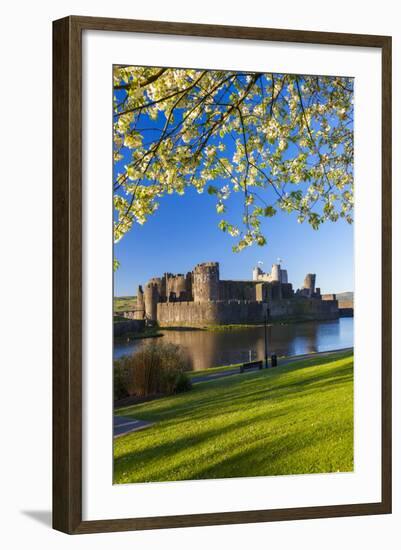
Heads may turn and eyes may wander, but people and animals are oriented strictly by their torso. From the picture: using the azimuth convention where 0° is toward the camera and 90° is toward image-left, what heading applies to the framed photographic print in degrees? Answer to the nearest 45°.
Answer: approximately 315°
